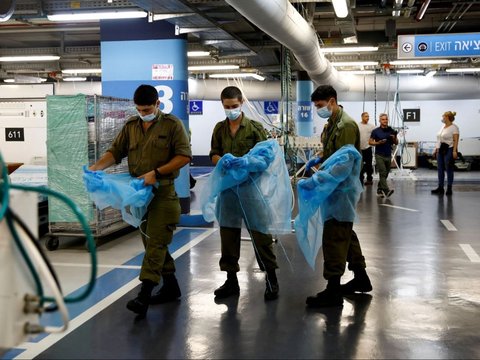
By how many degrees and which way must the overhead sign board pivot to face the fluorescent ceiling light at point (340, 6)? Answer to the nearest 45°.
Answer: approximately 45° to its right

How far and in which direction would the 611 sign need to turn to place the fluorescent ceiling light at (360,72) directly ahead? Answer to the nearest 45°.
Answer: approximately 135° to its left

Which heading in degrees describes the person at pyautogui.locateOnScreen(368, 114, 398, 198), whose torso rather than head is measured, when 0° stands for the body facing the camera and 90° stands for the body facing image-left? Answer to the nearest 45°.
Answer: approximately 0°

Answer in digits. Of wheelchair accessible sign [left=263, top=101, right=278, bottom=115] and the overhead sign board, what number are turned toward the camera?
2

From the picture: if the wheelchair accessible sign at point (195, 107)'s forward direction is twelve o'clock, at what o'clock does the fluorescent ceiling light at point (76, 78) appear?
The fluorescent ceiling light is roughly at 3 o'clock from the wheelchair accessible sign.
